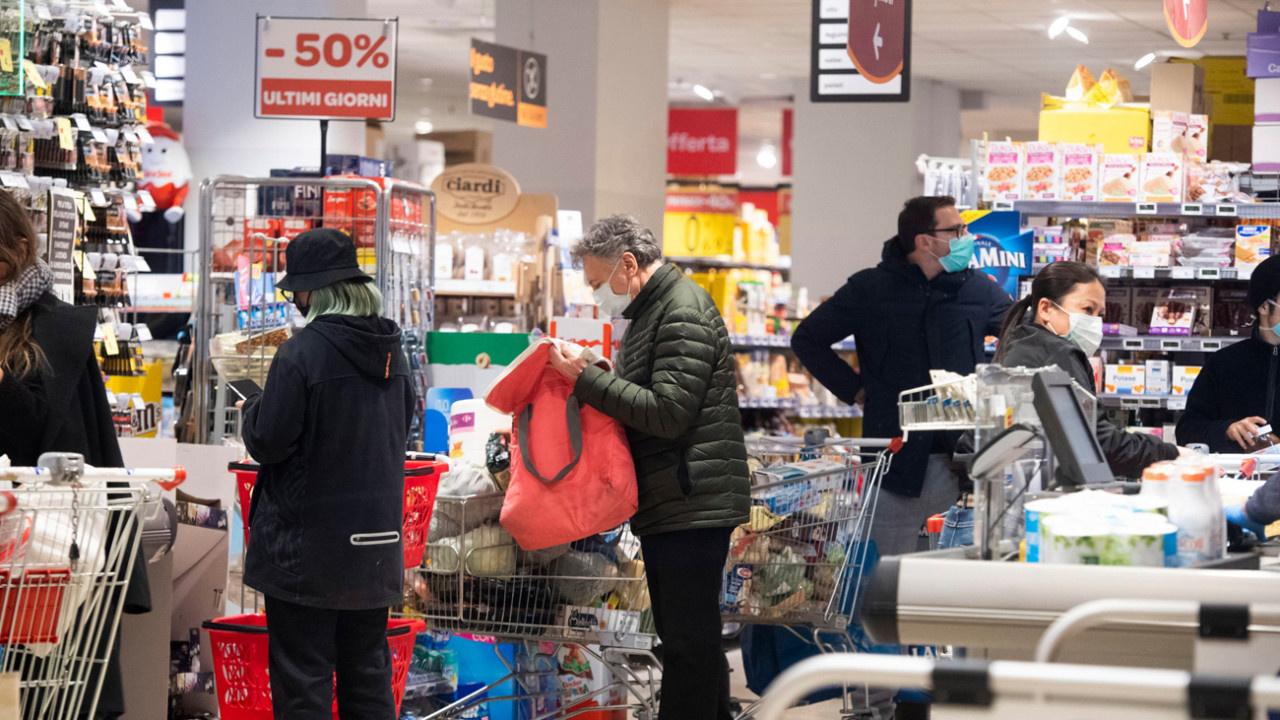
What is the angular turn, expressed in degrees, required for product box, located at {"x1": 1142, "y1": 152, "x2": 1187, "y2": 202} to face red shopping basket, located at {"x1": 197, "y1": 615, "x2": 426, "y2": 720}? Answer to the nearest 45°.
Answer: approximately 45° to its right

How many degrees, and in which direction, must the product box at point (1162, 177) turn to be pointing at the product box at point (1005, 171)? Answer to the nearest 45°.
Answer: approximately 90° to its right

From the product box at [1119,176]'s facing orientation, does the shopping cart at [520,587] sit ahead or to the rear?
ahead

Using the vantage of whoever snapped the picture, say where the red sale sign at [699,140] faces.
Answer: facing the viewer

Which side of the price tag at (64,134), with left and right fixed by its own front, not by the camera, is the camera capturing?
front

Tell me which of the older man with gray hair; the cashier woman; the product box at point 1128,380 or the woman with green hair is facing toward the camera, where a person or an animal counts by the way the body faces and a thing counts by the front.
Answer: the product box

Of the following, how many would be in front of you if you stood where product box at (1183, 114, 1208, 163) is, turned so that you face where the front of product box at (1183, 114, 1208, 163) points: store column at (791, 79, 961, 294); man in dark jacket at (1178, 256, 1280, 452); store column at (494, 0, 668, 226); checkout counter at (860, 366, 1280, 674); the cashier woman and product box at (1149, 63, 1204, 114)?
3

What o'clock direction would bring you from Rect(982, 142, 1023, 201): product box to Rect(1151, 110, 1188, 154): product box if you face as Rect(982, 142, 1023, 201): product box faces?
Rect(1151, 110, 1188, 154): product box is roughly at 8 o'clock from Rect(982, 142, 1023, 201): product box.

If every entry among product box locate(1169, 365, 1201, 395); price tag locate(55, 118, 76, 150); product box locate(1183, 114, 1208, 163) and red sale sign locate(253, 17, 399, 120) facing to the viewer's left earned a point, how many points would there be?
0

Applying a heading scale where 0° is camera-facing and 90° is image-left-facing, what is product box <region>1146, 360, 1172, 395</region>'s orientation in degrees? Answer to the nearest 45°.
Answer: approximately 0°
